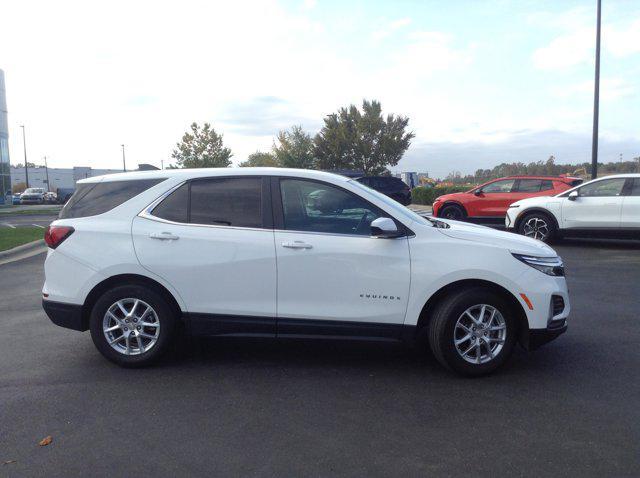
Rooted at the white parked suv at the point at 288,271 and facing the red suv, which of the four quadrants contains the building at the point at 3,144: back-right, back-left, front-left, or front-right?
front-left

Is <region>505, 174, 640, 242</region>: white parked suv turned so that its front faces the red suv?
no

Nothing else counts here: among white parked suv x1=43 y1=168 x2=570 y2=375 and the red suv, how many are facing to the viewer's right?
1

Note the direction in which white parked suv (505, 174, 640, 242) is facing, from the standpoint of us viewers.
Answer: facing to the left of the viewer

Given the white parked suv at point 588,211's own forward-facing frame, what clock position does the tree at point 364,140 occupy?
The tree is roughly at 2 o'clock from the white parked suv.

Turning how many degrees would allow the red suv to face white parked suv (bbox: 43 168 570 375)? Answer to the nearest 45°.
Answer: approximately 90° to its left

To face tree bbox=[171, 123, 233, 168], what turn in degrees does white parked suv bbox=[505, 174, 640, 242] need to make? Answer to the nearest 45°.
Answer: approximately 45° to its right

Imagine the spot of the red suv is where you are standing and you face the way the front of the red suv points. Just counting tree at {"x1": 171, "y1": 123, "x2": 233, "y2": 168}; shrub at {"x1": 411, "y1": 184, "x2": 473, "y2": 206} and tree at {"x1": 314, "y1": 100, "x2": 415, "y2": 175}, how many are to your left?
0

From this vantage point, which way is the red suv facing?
to the viewer's left

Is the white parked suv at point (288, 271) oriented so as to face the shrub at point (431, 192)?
no

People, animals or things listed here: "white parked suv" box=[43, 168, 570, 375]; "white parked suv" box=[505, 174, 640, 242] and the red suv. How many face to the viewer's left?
2

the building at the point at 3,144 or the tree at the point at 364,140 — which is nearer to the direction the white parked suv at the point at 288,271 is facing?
the tree

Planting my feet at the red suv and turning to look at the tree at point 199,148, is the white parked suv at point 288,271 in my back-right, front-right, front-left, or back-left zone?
back-left

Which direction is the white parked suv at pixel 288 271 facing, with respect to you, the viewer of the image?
facing to the right of the viewer

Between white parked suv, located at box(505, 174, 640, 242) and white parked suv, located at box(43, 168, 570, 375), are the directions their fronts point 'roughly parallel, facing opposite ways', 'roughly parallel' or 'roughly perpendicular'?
roughly parallel, facing opposite ways

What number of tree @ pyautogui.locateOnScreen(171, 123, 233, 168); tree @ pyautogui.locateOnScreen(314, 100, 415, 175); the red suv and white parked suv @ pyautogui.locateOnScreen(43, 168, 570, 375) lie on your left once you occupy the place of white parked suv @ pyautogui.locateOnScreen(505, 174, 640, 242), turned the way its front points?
1

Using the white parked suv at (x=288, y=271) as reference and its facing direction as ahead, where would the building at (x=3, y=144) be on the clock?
The building is roughly at 8 o'clock from the white parked suv.

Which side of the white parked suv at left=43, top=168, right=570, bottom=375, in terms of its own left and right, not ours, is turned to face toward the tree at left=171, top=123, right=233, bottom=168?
left
